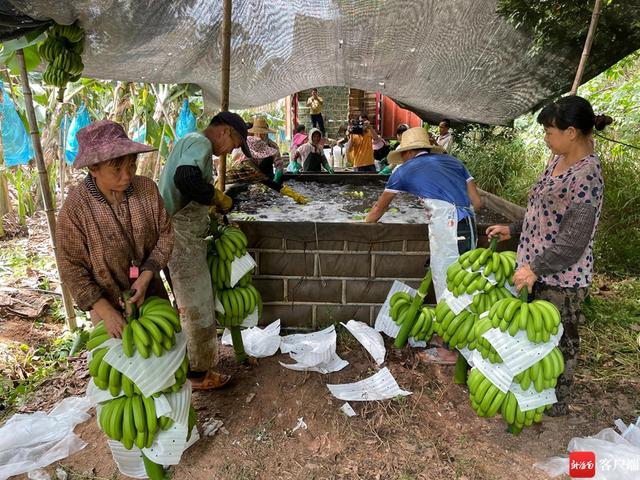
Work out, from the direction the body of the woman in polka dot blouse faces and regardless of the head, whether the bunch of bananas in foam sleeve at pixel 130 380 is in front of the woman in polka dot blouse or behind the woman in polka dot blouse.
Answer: in front

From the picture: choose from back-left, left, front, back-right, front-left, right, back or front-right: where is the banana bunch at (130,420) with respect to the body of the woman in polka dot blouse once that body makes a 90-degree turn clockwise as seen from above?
back-left

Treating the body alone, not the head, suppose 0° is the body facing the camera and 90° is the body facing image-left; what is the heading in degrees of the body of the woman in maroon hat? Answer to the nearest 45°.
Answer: approximately 315°

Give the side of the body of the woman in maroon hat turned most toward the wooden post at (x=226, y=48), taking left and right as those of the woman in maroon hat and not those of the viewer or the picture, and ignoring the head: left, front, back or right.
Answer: left

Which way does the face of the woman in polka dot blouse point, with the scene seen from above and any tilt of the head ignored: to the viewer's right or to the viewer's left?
to the viewer's left

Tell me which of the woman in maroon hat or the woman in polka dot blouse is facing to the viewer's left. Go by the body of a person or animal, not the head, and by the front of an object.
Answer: the woman in polka dot blouse

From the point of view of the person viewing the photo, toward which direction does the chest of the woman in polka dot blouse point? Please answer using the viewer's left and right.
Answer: facing to the left of the viewer

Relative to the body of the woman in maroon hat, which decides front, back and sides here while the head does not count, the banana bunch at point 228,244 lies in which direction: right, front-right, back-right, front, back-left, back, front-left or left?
left

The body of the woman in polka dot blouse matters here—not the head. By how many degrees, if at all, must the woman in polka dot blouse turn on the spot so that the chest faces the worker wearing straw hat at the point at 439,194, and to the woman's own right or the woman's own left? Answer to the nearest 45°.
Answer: approximately 45° to the woman's own right

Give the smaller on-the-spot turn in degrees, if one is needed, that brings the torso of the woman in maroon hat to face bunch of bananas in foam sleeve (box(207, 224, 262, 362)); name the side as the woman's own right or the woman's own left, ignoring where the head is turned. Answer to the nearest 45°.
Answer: approximately 90° to the woman's own left

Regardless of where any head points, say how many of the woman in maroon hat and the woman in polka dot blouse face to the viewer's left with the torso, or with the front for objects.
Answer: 1

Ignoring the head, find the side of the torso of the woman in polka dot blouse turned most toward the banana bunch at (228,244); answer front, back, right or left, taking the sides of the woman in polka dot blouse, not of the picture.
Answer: front

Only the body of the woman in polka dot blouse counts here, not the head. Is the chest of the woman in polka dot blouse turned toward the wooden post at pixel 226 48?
yes

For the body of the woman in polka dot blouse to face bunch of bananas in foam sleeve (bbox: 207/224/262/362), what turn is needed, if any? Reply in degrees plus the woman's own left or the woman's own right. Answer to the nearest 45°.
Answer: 0° — they already face it
